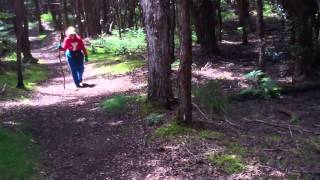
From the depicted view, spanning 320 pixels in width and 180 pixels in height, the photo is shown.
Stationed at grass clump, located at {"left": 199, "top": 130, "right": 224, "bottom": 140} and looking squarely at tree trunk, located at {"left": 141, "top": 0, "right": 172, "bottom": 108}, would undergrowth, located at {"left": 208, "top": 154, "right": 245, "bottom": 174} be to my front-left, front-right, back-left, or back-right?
back-left

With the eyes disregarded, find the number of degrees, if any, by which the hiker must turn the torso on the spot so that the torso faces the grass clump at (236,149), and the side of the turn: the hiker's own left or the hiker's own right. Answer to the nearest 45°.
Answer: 0° — they already face it

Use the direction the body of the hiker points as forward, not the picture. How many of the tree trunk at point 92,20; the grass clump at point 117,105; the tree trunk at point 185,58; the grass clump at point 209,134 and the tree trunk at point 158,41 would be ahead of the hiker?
4

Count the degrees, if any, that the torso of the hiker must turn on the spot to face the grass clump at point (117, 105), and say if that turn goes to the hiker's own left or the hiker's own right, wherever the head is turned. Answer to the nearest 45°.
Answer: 0° — they already face it

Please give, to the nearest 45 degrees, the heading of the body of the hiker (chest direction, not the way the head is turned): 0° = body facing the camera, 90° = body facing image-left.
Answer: approximately 0°

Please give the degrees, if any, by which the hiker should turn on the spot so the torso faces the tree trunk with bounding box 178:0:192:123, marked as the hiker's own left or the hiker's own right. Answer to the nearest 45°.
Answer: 0° — they already face it

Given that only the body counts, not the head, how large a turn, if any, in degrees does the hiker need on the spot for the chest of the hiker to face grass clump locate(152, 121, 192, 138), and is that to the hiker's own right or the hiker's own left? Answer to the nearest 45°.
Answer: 0° — they already face it

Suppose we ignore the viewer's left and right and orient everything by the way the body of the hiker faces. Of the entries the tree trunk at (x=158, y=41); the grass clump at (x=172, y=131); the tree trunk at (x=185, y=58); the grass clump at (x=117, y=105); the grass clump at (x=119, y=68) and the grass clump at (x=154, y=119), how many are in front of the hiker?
5

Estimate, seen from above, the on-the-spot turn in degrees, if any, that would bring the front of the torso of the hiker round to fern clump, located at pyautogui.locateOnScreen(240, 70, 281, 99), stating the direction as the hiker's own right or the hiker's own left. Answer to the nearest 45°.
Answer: approximately 45° to the hiker's own left

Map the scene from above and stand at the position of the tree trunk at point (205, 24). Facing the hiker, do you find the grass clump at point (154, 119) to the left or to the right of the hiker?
left

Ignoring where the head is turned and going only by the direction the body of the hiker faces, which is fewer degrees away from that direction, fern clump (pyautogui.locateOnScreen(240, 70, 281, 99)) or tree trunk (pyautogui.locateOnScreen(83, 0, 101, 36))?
the fern clump

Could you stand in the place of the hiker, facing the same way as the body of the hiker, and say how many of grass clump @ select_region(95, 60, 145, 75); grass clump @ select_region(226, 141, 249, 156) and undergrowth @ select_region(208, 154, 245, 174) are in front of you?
2

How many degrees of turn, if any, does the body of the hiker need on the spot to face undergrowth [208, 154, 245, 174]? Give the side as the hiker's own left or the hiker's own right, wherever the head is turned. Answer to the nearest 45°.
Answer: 0° — they already face it

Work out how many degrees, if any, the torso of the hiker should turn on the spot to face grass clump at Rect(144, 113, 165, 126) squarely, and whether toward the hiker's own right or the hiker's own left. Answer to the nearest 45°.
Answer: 0° — they already face it

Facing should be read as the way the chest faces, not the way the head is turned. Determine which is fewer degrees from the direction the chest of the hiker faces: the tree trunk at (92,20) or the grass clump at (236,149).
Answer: the grass clump

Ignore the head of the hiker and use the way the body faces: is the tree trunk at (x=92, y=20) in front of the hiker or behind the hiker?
behind
